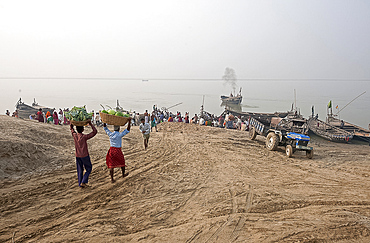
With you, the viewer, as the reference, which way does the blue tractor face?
facing the viewer and to the right of the viewer

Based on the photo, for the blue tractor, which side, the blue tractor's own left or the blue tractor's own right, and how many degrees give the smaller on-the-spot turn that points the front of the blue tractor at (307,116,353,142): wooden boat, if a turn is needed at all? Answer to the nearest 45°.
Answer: approximately 135° to the blue tractor's own left

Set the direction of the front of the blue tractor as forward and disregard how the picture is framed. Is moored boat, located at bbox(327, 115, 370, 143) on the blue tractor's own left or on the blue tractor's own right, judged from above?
on the blue tractor's own left
